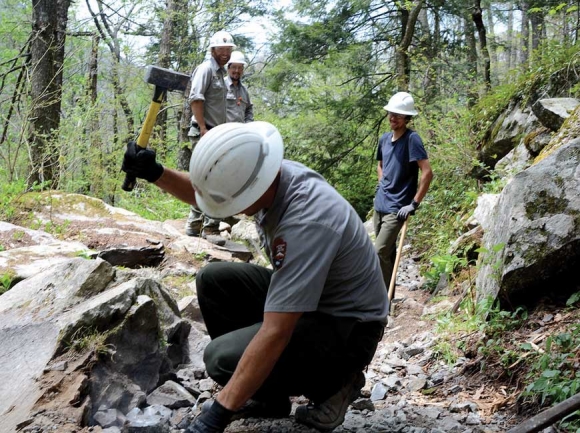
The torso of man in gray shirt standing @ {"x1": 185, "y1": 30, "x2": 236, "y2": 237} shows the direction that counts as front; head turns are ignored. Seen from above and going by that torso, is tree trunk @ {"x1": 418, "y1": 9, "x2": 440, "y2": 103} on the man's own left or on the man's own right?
on the man's own left

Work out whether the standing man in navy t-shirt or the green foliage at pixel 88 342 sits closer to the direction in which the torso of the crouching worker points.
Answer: the green foliage

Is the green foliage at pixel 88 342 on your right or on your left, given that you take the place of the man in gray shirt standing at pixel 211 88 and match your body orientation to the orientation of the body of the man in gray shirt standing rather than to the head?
on your right

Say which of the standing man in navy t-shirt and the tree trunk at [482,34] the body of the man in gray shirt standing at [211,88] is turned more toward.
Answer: the standing man in navy t-shirt

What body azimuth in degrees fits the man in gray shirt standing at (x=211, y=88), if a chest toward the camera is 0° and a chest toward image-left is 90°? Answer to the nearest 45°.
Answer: approximately 315°

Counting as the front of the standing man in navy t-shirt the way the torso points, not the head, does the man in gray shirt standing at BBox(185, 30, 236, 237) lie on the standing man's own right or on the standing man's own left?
on the standing man's own right

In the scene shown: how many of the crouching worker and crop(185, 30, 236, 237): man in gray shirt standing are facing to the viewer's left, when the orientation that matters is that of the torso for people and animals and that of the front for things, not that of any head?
1

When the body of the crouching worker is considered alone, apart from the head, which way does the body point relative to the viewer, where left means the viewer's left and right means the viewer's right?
facing to the left of the viewer

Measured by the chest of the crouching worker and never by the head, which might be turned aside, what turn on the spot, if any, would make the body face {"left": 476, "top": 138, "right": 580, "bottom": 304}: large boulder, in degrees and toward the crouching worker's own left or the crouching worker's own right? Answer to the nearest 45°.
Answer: approximately 135° to the crouching worker's own right

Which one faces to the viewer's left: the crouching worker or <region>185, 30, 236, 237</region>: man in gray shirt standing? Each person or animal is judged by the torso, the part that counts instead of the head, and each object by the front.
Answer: the crouching worker

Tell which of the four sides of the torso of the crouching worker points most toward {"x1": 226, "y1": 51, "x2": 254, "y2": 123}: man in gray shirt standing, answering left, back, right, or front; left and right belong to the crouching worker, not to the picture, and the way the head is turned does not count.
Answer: right

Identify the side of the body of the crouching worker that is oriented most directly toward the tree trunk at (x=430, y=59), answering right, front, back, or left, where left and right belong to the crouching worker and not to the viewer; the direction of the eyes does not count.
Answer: right
